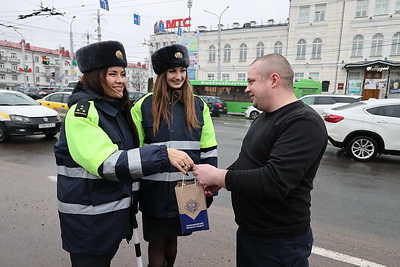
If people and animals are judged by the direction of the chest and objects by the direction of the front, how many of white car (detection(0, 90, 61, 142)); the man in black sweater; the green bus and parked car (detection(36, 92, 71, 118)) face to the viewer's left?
2

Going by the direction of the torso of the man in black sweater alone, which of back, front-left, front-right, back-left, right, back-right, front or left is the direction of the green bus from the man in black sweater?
right

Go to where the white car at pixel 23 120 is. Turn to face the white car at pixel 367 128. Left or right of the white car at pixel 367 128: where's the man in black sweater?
right

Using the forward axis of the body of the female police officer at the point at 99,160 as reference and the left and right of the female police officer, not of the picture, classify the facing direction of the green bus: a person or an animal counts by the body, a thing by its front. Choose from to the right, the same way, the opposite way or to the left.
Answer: the opposite way

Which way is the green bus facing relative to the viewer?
to the viewer's left

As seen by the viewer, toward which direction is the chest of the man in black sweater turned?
to the viewer's left

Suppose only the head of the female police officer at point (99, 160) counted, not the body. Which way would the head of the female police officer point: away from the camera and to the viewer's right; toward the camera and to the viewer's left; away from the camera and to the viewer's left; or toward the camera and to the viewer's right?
toward the camera and to the viewer's right

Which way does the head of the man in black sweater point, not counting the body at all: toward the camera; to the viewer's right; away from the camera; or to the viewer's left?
to the viewer's left

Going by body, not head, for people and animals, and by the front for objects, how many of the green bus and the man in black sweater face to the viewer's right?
0

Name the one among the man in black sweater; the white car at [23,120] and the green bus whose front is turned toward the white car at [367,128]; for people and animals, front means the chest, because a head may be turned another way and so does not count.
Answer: the white car at [23,120]

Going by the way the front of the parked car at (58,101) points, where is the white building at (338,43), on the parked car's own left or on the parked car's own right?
on the parked car's own left

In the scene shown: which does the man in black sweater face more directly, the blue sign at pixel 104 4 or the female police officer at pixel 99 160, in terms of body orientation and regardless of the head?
the female police officer

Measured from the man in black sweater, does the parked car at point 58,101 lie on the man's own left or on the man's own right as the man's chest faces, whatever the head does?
on the man's own right
